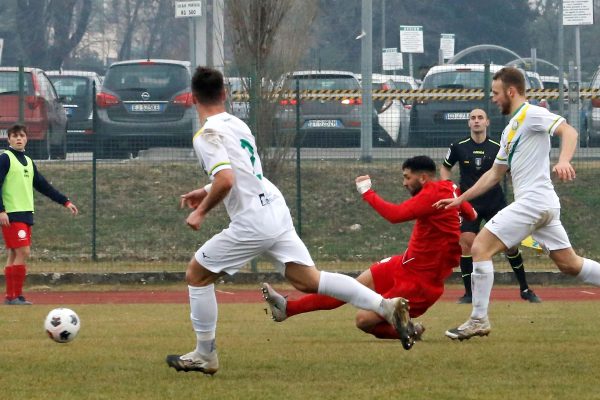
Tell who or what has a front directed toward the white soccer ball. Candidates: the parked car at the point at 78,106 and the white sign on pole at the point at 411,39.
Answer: the white sign on pole

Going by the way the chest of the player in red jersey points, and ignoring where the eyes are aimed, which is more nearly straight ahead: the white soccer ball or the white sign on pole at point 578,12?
the white soccer ball

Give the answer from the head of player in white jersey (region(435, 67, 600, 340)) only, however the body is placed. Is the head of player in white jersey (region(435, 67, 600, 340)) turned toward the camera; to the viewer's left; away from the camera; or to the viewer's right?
to the viewer's left

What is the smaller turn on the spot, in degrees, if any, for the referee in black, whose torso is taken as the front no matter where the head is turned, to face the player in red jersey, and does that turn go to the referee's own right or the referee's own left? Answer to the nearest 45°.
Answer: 0° — they already face them

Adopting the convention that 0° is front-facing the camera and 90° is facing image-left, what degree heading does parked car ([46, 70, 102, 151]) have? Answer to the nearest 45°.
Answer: approximately 180°

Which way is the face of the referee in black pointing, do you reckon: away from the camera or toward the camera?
toward the camera

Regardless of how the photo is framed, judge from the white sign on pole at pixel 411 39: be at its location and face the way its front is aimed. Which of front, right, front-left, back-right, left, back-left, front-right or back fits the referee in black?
front

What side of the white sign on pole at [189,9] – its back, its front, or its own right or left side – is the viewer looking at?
front

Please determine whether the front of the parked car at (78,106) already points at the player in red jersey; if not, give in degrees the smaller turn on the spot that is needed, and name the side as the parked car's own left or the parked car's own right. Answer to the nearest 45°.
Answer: approximately 180°

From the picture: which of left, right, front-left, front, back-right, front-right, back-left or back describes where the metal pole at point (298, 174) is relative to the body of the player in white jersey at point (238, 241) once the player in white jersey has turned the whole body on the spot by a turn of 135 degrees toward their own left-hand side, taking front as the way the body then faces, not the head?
back

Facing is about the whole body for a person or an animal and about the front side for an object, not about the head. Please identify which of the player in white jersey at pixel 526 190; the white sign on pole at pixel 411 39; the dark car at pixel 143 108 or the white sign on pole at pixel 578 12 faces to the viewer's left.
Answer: the player in white jersey

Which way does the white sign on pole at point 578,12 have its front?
toward the camera

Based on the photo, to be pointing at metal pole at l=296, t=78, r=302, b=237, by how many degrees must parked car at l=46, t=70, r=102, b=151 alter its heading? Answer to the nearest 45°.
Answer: approximately 135° to its right

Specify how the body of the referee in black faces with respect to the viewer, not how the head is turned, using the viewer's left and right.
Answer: facing the viewer

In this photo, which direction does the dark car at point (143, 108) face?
away from the camera

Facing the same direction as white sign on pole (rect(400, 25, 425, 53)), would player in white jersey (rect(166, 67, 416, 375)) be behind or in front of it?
in front

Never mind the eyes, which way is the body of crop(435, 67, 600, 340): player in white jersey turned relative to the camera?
to the viewer's left

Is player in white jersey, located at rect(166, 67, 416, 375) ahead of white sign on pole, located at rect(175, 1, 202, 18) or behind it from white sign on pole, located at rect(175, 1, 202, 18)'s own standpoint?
ahead
